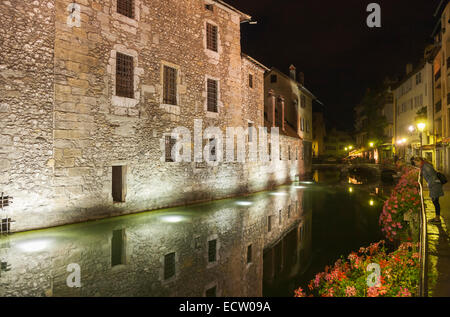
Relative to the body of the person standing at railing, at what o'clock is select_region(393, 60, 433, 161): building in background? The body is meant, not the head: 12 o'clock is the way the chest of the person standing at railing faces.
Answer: The building in background is roughly at 3 o'clock from the person standing at railing.

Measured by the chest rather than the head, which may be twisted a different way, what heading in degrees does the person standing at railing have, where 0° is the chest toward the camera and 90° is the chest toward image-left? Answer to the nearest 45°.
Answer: approximately 90°

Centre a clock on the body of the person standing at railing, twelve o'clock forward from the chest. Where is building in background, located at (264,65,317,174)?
The building in background is roughly at 2 o'clock from the person standing at railing.

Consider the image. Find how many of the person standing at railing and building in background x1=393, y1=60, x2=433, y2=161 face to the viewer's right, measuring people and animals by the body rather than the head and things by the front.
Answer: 0

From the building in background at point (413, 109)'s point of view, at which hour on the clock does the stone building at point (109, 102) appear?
The stone building is roughly at 11 o'clock from the building in background.

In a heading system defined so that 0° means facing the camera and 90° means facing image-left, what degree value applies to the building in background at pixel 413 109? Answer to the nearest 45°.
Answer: approximately 45°

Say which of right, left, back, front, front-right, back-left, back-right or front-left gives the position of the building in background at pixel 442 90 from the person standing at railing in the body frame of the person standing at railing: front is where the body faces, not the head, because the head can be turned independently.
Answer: right

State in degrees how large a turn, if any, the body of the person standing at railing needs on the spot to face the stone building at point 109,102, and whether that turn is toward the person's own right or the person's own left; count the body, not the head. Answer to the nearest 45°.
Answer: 0° — they already face it

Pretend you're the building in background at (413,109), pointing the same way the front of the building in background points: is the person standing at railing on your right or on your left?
on your left
